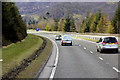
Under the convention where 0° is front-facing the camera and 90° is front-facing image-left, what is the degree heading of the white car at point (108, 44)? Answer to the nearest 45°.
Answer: approximately 135°
